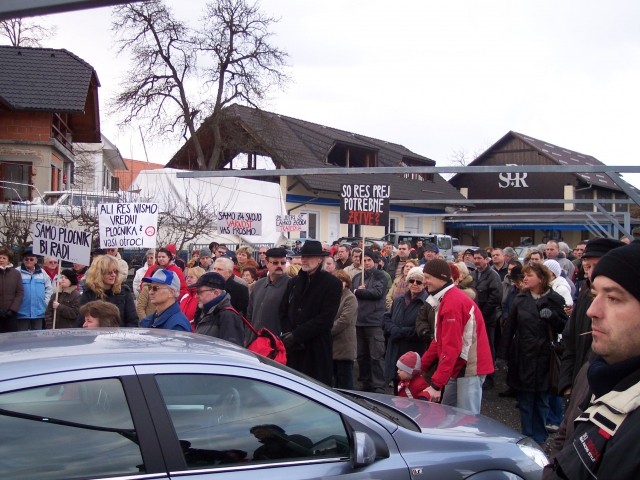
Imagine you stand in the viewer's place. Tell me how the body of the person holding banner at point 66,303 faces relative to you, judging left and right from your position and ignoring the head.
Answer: facing the viewer and to the left of the viewer

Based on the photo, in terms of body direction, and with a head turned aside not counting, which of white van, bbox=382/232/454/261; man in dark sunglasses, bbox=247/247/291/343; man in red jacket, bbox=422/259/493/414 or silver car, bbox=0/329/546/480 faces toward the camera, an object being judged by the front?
the man in dark sunglasses

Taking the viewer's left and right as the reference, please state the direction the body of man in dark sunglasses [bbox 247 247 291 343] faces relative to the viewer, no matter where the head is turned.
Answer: facing the viewer

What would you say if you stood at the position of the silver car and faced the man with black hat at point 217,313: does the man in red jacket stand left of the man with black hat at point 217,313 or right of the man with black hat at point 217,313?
right

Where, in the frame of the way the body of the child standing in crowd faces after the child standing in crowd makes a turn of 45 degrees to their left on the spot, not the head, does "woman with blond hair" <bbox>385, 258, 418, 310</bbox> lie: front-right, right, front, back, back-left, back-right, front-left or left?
back

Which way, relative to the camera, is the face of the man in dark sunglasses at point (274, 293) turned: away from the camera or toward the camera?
toward the camera

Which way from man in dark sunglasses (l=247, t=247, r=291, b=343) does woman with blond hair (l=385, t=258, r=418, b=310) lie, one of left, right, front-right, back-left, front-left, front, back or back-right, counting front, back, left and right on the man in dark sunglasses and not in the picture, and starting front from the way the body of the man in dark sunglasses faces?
back-left

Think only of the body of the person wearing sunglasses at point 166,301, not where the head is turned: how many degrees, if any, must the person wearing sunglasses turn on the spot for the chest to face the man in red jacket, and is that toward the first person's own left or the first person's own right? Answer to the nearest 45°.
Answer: approximately 135° to the first person's own left

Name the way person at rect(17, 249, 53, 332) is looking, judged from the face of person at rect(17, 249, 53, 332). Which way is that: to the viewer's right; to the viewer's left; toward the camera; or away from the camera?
toward the camera

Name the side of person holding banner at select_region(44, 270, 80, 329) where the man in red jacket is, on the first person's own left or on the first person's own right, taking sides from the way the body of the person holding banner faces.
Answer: on the first person's own left

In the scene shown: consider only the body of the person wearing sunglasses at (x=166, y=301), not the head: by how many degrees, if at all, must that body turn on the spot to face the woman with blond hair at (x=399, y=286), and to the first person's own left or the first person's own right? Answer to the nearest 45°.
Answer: approximately 180°

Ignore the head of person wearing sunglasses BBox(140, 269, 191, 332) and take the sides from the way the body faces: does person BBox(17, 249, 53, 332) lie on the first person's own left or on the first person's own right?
on the first person's own right

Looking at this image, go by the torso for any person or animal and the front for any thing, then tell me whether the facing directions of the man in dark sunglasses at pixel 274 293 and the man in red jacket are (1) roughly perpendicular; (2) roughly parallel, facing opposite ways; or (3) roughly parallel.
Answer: roughly perpendicular

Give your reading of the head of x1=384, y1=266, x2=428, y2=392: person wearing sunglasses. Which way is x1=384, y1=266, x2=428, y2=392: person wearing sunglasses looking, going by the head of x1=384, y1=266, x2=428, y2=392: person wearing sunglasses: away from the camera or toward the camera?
toward the camera

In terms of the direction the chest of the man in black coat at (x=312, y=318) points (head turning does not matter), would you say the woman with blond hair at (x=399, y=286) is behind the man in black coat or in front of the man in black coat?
behind

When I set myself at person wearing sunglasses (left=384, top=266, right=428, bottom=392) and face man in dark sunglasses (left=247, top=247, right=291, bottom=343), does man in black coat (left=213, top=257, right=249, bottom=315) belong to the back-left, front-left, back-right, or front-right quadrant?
front-right

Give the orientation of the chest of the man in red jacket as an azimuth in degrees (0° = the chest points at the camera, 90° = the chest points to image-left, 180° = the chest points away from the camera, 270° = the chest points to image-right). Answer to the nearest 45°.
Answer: approximately 90°
